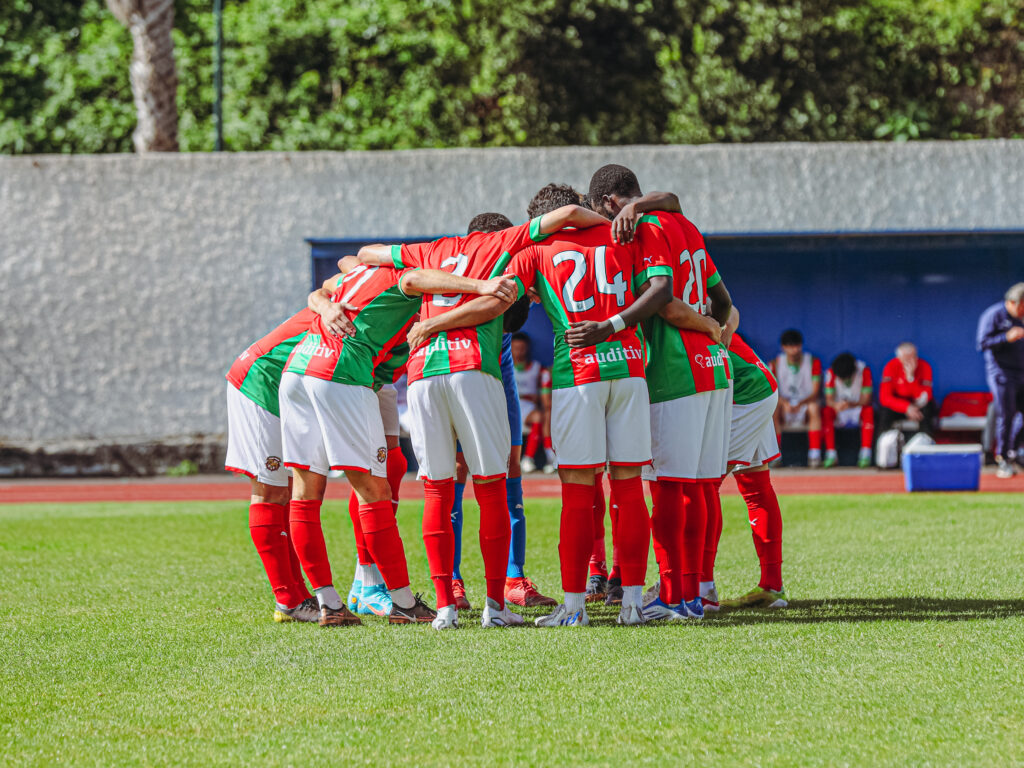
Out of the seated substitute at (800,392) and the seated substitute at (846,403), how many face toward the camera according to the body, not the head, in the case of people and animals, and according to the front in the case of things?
2

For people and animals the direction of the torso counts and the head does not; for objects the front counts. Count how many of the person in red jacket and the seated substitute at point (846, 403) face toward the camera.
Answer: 2

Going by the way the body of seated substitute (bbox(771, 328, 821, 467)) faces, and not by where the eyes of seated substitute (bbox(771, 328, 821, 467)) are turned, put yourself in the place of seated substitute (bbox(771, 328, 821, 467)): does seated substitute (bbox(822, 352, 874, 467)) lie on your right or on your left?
on your left

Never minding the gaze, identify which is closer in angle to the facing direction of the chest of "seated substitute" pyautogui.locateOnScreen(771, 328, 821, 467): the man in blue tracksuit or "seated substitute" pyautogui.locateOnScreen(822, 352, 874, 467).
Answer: the man in blue tracksuit

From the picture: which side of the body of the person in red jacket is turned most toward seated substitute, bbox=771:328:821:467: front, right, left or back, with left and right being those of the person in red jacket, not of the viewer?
right

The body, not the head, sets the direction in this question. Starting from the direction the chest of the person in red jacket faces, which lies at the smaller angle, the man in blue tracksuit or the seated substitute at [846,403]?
the man in blue tracksuit

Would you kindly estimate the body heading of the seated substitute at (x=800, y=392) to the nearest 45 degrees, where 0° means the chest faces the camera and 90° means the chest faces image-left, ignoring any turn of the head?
approximately 0°

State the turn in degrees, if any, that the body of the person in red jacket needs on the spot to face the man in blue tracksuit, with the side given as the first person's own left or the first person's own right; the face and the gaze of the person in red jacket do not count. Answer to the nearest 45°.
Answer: approximately 45° to the first person's own left
